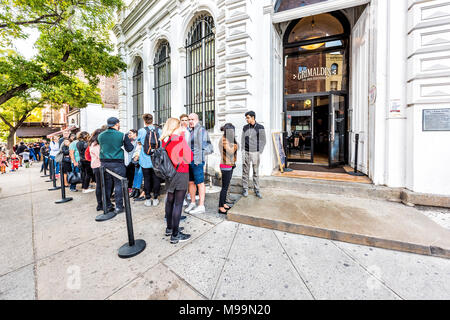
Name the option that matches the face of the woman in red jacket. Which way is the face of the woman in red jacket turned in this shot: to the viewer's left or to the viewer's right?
to the viewer's right

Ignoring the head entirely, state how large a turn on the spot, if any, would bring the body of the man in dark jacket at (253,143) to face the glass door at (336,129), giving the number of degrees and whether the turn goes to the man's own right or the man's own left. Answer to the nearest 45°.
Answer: approximately 135° to the man's own left

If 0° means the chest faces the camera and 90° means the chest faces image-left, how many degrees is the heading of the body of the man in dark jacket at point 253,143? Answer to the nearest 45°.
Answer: approximately 0°

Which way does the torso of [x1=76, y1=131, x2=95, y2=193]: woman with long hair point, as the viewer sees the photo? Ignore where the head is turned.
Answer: to the viewer's right

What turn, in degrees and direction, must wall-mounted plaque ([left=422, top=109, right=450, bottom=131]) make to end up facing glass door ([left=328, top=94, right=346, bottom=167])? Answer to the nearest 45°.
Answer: approximately 135° to its right

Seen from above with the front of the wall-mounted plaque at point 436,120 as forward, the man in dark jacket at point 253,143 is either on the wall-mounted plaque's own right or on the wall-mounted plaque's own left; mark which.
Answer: on the wall-mounted plaque's own right

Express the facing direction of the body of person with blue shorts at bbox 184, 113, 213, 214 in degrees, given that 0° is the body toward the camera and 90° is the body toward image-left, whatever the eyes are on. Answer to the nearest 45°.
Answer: approximately 45°

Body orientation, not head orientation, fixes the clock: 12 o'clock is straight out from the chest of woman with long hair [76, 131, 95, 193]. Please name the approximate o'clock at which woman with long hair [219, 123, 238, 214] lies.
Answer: woman with long hair [219, 123, 238, 214] is roughly at 2 o'clock from woman with long hair [76, 131, 95, 193].

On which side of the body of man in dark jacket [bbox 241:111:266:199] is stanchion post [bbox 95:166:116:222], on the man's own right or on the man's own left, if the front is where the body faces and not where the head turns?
on the man's own right

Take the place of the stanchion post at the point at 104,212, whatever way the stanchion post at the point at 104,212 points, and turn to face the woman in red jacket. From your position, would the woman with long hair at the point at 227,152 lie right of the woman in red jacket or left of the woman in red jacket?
left
